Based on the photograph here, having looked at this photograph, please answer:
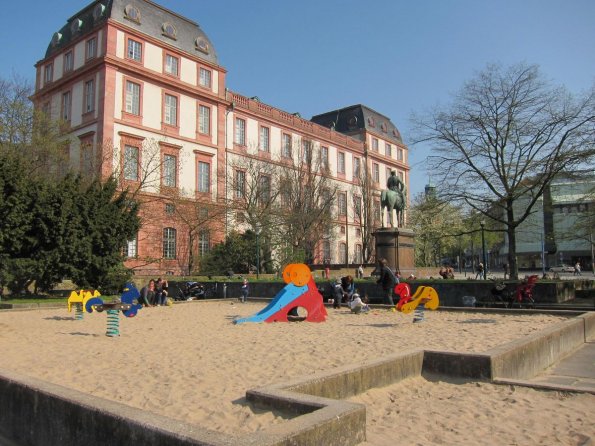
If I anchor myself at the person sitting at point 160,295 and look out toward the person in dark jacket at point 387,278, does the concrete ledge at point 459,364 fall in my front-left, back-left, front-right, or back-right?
front-right

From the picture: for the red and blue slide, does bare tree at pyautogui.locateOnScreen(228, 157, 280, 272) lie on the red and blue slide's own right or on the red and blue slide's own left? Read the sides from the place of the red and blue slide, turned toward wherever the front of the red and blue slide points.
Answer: on the red and blue slide's own right

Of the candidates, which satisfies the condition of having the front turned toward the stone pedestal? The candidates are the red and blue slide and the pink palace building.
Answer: the pink palace building

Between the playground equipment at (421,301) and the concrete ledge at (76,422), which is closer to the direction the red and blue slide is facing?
the concrete ledge

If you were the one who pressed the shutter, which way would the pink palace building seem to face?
facing the viewer and to the right of the viewer

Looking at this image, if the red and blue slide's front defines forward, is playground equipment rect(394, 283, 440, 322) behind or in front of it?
behind

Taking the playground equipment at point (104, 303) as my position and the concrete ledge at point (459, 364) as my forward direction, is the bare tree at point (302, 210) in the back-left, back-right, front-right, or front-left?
back-left

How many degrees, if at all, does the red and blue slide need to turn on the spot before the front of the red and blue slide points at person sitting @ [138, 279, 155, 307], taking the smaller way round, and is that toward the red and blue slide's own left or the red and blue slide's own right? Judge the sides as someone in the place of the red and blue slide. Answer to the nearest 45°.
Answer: approximately 45° to the red and blue slide's own right

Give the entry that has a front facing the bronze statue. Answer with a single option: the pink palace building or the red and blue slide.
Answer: the pink palace building

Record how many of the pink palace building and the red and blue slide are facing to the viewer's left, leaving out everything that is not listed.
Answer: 1

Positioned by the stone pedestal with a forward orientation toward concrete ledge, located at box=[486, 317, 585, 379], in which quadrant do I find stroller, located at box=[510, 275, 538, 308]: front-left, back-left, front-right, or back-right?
front-left

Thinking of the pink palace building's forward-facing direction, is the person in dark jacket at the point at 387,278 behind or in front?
in front

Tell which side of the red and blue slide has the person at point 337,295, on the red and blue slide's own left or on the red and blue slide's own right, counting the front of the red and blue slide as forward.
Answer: on the red and blue slide's own right

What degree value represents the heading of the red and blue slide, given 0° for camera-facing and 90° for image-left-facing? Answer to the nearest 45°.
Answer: approximately 90°

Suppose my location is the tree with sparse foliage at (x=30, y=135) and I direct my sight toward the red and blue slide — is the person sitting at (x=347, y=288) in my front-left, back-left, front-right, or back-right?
front-left

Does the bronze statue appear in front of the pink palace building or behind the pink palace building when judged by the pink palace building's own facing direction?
in front

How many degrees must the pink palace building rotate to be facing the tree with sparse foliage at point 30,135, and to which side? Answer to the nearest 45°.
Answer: approximately 90° to its right

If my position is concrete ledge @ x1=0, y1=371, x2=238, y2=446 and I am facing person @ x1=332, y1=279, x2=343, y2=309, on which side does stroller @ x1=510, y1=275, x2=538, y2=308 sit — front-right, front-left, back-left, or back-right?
front-right
